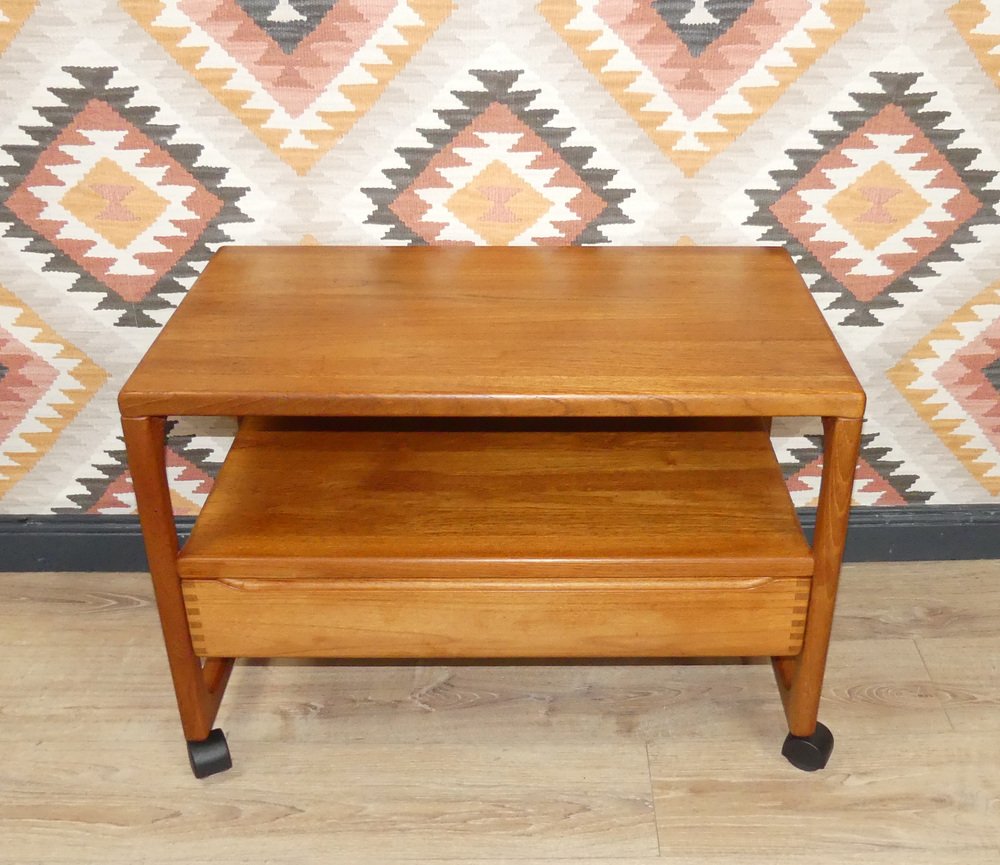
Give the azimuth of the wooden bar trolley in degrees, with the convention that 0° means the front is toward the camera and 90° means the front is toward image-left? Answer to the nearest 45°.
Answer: approximately 0°
